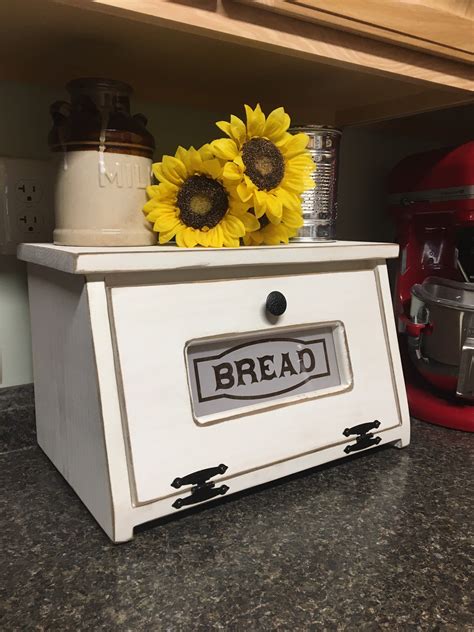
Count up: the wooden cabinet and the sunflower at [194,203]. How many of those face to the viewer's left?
0

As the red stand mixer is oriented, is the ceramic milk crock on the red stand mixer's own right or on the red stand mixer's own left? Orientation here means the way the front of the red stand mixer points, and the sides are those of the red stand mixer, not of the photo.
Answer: on the red stand mixer's own right

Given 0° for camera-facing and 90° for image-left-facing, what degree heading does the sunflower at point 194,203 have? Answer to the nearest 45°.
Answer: approximately 0°
